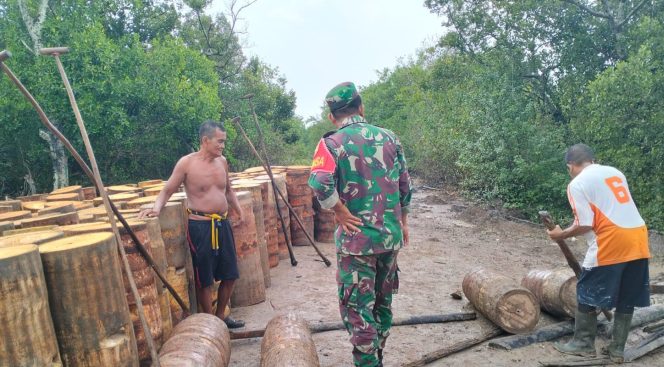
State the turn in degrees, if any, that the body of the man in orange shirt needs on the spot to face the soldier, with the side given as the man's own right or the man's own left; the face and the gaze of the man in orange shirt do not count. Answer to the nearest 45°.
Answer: approximately 90° to the man's own left

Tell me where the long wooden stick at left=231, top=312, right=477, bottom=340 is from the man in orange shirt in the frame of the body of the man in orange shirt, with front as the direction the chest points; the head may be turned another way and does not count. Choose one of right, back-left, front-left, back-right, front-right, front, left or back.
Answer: front-left

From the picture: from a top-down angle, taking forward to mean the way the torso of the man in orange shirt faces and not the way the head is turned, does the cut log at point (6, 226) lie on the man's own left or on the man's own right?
on the man's own left

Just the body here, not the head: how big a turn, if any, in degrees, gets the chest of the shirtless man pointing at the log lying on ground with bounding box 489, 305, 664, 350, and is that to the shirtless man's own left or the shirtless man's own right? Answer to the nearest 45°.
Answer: approximately 45° to the shirtless man's own left

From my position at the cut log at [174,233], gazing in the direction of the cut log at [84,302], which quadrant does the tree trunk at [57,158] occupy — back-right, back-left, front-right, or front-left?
back-right

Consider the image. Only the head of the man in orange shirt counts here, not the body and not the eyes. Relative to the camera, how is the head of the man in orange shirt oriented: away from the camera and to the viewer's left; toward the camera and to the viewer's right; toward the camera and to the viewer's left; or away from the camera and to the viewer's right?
away from the camera and to the viewer's left

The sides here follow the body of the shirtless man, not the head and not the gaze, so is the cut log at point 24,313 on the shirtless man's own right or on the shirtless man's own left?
on the shirtless man's own right

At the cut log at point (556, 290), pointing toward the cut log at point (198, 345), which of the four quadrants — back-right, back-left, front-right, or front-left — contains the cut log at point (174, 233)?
front-right

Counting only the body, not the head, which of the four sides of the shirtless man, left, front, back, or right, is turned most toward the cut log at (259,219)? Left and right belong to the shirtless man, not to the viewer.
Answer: left

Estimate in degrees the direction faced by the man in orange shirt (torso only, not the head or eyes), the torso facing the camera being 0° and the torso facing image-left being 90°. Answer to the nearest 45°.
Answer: approximately 135°

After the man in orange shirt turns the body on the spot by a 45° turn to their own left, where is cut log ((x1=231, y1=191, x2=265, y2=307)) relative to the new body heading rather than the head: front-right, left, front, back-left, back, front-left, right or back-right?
front

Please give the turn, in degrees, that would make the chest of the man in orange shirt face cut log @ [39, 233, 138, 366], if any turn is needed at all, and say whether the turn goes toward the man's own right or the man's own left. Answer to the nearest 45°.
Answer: approximately 90° to the man's own left

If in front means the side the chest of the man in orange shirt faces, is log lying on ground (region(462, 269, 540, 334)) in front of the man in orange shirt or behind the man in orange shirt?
in front

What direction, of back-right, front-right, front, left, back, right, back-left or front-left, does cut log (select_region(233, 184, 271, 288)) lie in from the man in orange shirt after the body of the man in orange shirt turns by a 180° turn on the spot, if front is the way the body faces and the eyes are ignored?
back-right
